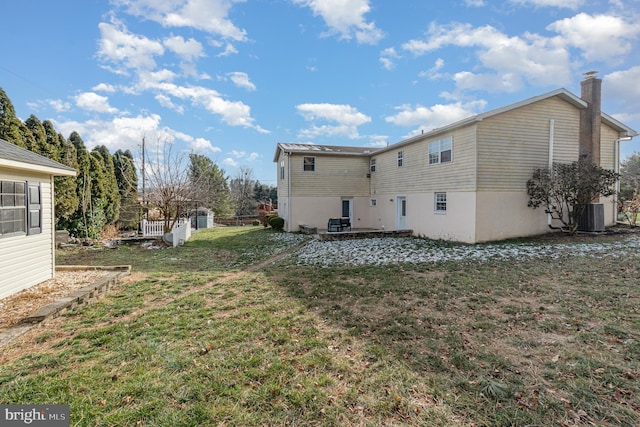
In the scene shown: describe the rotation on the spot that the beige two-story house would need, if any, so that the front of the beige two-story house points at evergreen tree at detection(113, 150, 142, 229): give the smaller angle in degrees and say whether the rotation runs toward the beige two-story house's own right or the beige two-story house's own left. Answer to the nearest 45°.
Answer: approximately 135° to the beige two-story house's own left

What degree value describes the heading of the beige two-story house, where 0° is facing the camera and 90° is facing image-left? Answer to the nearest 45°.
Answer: approximately 225°

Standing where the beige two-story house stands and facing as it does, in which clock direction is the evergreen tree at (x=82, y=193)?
The evergreen tree is roughly at 7 o'clock from the beige two-story house.

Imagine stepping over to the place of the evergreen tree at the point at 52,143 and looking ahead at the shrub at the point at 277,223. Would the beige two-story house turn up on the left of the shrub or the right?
right

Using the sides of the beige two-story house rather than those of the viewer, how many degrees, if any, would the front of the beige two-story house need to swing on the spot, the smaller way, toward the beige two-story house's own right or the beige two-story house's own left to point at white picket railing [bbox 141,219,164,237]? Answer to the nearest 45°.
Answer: approximately 135° to the beige two-story house's own left

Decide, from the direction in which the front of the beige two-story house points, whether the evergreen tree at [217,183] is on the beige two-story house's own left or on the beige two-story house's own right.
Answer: on the beige two-story house's own left

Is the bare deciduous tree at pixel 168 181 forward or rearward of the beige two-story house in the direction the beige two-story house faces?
rearward

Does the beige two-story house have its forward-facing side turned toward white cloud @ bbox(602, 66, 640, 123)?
yes
